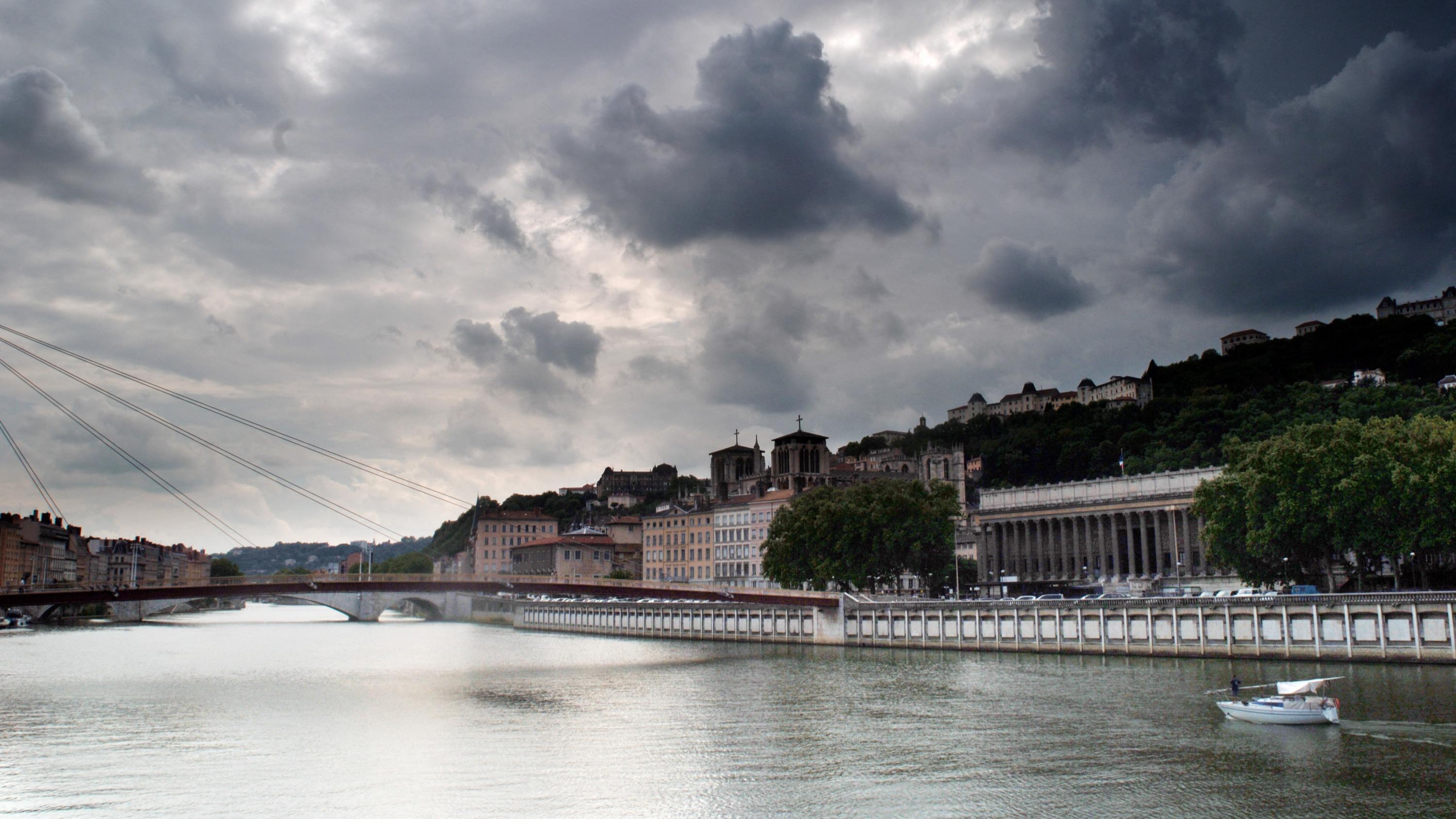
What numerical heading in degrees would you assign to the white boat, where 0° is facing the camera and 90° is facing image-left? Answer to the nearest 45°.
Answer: approximately 90°
